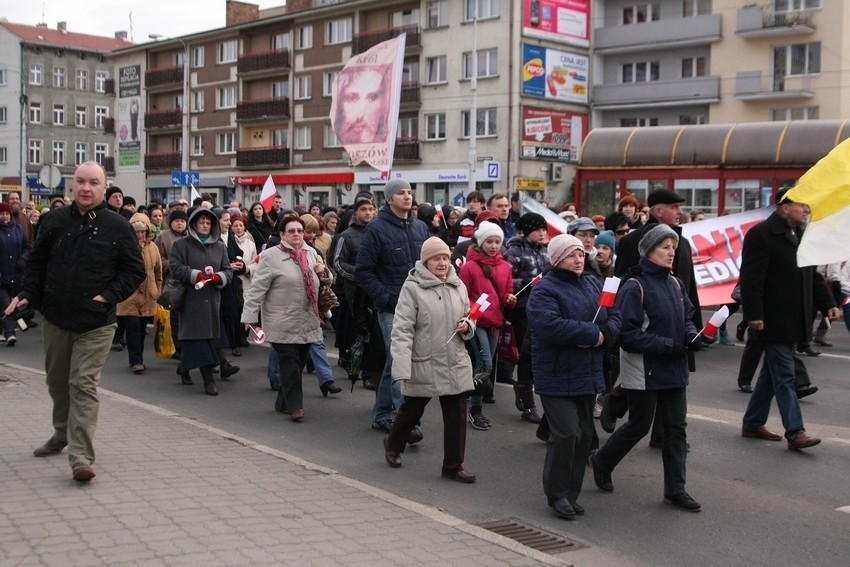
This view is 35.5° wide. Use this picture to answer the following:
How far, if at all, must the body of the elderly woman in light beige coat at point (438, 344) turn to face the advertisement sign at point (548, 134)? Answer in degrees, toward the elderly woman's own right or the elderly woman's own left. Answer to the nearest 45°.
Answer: approximately 135° to the elderly woman's own left

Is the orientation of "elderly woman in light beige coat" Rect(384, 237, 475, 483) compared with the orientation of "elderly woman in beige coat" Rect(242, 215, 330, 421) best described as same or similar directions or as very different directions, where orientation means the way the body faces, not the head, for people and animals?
same or similar directions

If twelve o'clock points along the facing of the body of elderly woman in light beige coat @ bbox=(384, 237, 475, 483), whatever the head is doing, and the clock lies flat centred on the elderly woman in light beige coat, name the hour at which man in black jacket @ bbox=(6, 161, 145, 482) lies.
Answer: The man in black jacket is roughly at 4 o'clock from the elderly woman in light beige coat.

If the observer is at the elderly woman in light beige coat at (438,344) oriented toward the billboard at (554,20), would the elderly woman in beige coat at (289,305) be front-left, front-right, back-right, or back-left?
front-left

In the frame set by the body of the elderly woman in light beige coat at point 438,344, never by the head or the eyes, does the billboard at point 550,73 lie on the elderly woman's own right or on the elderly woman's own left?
on the elderly woman's own left

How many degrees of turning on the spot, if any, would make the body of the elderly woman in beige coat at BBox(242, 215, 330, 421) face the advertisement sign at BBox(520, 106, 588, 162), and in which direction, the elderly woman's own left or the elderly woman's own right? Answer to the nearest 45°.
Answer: approximately 135° to the elderly woman's own left

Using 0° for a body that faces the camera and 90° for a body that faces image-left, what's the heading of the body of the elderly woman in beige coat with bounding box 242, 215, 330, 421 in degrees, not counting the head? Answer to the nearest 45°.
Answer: approximately 315°

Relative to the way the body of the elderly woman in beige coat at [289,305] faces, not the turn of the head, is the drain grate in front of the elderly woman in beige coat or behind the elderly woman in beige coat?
in front

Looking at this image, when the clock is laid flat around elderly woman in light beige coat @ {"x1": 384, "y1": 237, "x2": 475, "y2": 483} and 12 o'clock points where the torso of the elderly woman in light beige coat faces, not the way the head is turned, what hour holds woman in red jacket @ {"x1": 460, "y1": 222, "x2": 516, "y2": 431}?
The woman in red jacket is roughly at 8 o'clock from the elderly woman in light beige coat.

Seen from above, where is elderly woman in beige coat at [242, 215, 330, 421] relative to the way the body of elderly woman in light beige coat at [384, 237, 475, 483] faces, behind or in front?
behind

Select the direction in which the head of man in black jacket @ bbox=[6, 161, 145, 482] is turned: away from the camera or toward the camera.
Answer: toward the camera

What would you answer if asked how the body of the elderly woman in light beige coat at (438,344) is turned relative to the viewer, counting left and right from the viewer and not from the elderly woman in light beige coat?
facing the viewer and to the right of the viewer

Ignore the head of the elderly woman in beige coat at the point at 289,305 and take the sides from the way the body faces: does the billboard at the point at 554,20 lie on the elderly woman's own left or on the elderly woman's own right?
on the elderly woman's own left

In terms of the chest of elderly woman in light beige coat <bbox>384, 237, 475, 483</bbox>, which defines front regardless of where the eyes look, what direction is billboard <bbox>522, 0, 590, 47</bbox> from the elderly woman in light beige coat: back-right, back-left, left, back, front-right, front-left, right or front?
back-left
